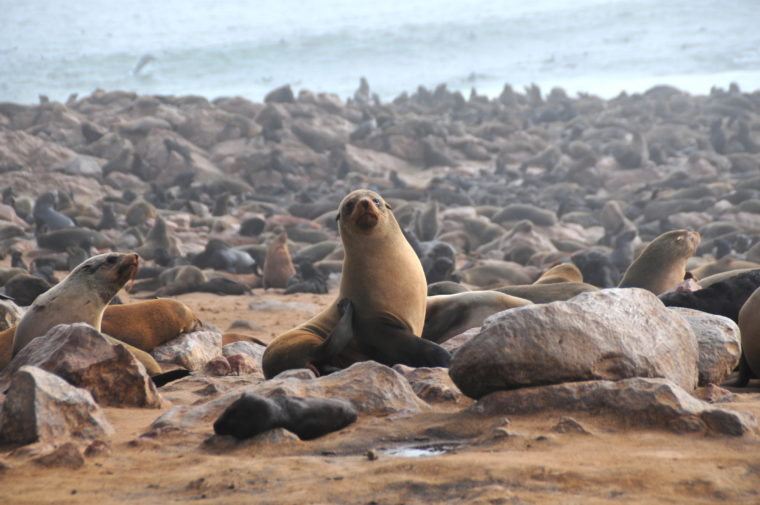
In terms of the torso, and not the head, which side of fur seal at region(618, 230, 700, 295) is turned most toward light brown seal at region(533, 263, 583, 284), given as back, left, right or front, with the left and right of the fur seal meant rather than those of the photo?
back

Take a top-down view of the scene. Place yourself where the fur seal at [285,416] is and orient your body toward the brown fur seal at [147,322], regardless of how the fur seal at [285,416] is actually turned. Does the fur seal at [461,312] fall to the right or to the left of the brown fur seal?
right

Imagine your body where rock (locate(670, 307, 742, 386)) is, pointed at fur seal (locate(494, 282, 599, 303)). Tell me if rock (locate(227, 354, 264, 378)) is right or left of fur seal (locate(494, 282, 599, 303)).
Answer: left

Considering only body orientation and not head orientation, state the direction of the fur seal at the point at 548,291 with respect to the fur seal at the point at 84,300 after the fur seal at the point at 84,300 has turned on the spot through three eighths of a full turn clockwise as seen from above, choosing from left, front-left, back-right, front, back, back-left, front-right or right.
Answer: back-left

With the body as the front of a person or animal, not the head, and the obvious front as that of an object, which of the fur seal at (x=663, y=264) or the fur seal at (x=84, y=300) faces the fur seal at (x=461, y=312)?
the fur seal at (x=84, y=300)

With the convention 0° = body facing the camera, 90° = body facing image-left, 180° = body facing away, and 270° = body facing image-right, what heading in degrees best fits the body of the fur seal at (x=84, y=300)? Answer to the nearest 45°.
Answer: approximately 270°

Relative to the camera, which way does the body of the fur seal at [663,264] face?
to the viewer's right

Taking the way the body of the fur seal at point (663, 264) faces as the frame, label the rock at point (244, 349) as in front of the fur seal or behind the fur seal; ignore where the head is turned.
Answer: behind

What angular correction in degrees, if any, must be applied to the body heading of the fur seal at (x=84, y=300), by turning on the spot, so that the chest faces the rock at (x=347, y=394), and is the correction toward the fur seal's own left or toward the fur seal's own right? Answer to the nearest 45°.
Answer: approximately 45° to the fur seal's own right

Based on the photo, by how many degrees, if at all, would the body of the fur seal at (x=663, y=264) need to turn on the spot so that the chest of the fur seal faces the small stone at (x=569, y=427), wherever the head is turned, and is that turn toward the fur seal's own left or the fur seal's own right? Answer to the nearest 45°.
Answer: approximately 90° to the fur seal's own right

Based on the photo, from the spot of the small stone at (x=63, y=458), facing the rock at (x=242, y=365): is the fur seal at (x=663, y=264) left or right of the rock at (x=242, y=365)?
right

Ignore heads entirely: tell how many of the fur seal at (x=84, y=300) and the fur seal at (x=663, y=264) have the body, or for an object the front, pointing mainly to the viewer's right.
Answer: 2

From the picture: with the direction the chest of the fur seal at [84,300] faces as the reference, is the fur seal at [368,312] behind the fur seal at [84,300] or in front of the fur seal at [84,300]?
in front
